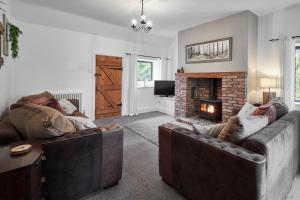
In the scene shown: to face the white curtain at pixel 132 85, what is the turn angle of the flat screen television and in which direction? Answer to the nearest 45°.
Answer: approximately 45° to its right

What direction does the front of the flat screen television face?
toward the camera

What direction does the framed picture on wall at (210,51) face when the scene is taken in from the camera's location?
facing the viewer and to the left of the viewer

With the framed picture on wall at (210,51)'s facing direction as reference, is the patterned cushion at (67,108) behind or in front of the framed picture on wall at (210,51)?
in front

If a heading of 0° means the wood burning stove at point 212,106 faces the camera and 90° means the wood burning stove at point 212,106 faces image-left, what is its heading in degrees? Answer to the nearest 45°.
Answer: approximately 45°

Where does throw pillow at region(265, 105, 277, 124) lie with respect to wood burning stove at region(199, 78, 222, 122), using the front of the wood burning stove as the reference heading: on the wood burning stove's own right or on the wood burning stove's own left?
on the wood burning stove's own left

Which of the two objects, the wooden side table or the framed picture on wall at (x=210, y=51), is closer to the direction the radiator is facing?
the wooden side table

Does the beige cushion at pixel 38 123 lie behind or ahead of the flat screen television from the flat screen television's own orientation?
ahead

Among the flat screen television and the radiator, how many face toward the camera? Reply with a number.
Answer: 2
